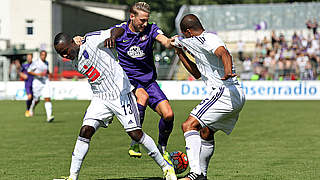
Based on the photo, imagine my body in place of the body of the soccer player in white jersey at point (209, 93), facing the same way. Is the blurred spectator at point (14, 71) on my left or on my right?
on my right

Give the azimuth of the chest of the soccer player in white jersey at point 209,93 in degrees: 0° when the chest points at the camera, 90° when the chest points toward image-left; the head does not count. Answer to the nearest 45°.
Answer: approximately 90°

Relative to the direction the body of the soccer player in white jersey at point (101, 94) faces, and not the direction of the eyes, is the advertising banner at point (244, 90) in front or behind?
behind

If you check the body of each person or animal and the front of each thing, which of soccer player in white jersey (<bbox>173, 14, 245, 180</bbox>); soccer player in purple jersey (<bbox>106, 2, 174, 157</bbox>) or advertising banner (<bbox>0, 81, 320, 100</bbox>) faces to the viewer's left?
the soccer player in white jersey

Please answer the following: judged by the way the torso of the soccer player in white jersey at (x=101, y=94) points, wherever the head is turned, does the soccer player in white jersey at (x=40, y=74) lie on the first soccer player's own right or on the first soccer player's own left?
on the first soccer player's own right

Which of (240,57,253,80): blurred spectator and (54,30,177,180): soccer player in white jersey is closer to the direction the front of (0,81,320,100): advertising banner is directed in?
the soccer player in white jersey

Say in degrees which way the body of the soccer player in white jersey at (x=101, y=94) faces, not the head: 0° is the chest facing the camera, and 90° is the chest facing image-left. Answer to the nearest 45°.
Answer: approximately 45°

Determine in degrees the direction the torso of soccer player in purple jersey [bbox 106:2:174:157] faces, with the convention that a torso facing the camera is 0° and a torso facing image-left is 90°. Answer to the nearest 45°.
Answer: approximately 0°

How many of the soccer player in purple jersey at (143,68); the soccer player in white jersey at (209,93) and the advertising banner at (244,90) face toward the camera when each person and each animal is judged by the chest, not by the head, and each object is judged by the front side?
2
